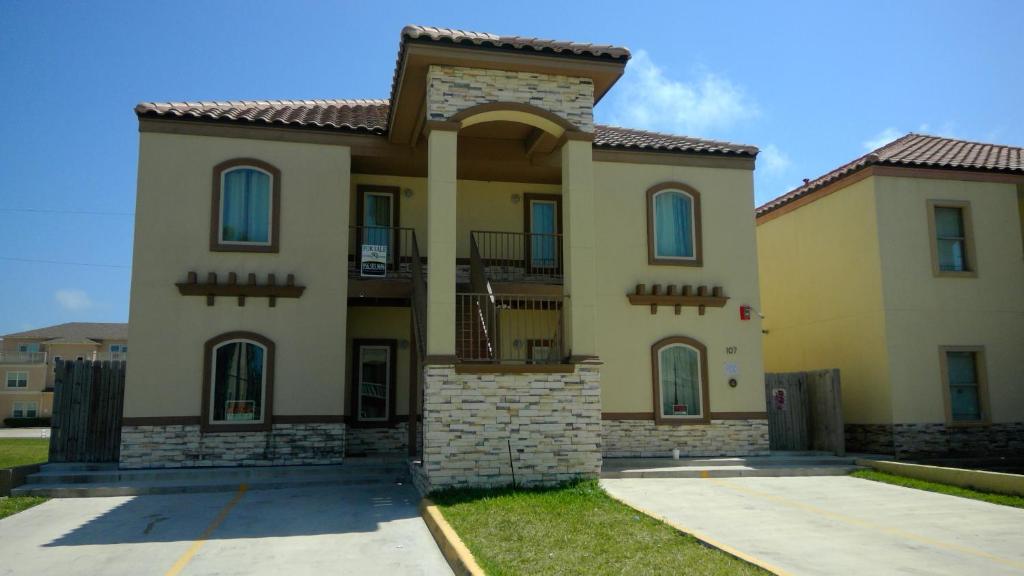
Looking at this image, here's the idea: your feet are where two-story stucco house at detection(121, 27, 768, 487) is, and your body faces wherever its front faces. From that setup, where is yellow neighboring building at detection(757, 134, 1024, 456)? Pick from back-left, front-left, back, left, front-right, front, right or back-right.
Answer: left

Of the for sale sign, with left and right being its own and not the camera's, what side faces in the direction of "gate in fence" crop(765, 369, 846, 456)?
left

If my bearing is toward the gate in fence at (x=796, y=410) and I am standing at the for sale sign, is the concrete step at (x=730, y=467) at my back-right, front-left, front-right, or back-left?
front-right

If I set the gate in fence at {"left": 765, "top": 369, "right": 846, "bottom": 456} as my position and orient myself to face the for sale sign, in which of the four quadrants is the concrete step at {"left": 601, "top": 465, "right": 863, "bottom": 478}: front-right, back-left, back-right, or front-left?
front-left

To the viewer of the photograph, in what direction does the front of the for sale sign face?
facing the viewer

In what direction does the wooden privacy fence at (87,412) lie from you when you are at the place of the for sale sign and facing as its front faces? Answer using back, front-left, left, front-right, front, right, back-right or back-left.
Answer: right

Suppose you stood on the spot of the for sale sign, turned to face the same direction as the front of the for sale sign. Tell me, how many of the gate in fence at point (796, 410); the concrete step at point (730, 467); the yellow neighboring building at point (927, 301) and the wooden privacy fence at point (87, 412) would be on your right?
1

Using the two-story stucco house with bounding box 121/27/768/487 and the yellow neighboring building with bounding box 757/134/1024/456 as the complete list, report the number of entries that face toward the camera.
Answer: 2

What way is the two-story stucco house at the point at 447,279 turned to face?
toward the camera

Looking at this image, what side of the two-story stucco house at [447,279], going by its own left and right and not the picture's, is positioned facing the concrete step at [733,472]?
left

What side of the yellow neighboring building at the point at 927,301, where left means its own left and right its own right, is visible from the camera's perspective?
front

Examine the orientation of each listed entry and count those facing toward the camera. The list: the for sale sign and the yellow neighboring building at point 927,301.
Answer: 2

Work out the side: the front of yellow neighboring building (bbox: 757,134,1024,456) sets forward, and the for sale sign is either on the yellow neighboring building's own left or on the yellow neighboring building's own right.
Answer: on the yellow neighboring building's own right

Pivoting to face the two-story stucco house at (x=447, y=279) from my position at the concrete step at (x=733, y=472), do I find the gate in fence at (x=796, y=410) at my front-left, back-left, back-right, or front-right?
back-right
